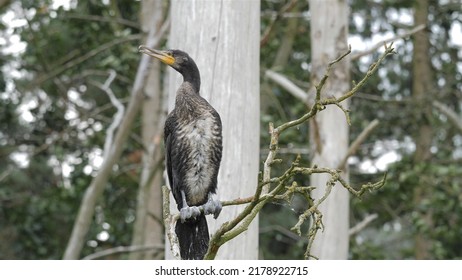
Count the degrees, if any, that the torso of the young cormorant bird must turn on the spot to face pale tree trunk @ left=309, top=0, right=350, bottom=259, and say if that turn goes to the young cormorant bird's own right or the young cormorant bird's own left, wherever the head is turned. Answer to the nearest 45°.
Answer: approximately 180°

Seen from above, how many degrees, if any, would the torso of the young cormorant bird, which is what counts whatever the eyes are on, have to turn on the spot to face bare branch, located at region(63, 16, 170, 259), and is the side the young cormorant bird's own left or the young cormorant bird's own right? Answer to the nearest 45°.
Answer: approximately 180°

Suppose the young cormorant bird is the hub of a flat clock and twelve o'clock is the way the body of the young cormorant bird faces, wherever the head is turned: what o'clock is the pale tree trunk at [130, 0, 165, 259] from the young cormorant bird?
The pale tree trunk is roughly at 6 o'clock from the young cormorant bird.

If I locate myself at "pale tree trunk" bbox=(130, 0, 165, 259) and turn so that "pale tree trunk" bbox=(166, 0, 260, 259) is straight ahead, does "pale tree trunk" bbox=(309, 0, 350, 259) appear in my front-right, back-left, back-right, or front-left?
front-left

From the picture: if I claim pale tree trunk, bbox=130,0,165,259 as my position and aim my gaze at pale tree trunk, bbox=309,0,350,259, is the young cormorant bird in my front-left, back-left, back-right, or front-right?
front-right

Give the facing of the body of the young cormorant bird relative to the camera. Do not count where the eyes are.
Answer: toward the camera
